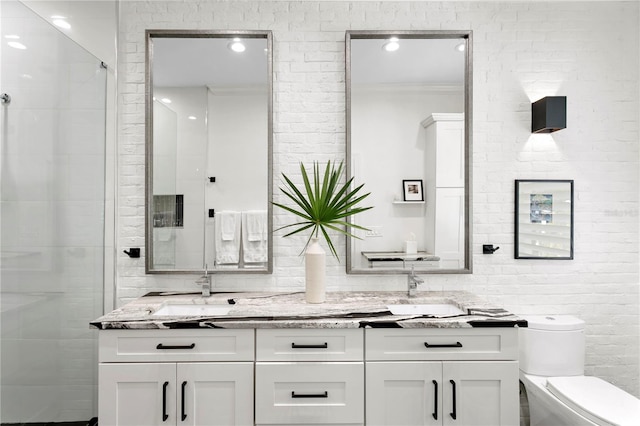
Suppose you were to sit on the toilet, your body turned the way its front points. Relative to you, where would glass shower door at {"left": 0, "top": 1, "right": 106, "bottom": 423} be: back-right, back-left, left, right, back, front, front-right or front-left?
right

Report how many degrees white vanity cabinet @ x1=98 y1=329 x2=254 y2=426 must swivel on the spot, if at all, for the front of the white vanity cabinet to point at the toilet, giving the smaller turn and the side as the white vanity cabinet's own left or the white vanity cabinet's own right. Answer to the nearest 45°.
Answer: approximately 90° to the white vanity cabinet's own left

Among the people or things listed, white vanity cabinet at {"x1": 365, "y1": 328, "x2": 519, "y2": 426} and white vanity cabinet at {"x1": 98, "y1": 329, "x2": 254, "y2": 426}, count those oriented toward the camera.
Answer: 2

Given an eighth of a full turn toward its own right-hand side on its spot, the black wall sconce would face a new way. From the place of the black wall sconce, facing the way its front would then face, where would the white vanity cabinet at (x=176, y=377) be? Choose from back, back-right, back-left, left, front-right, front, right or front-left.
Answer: front-right

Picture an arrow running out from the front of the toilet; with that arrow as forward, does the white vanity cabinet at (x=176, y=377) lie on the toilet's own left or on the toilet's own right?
on the toilet's own right

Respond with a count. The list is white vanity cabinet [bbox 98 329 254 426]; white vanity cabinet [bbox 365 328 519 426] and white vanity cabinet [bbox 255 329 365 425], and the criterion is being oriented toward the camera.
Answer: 3

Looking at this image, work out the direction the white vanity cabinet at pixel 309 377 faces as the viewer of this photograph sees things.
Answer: facing the viewer

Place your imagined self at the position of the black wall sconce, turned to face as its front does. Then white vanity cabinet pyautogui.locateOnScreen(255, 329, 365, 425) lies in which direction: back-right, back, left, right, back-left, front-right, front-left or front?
right

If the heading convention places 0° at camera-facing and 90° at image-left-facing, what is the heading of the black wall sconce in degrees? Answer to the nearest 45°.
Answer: approximately 315°

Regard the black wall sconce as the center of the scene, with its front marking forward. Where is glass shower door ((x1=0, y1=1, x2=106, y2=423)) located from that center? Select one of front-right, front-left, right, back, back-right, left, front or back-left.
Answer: right

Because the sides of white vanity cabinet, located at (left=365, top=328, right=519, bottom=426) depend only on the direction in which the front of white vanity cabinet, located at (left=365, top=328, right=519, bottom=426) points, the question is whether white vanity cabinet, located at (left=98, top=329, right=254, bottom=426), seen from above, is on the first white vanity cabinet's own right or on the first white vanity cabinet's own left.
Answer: on the first white vanity cabinet's own right

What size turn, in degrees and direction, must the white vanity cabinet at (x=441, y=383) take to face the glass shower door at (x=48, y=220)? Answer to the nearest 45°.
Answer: approximately 90° to its right
